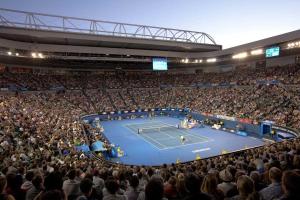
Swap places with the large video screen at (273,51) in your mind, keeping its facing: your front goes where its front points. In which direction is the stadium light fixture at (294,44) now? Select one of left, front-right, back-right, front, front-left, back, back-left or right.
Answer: left

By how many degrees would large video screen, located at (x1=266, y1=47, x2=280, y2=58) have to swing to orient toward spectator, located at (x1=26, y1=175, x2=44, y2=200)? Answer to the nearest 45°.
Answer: approximately 45° to its left

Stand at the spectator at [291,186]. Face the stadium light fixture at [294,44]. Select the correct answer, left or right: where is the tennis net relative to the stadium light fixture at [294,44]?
left

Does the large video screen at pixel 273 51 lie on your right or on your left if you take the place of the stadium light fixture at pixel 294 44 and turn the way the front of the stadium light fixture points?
on your right

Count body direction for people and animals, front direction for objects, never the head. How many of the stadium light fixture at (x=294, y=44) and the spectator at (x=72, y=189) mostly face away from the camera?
1

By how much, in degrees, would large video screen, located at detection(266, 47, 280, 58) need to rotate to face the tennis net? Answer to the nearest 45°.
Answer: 0° — it already faces it

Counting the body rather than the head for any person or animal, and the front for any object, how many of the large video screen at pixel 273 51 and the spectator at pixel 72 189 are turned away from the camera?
1

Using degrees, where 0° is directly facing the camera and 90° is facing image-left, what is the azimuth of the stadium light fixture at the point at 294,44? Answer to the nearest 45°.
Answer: approximately 45°

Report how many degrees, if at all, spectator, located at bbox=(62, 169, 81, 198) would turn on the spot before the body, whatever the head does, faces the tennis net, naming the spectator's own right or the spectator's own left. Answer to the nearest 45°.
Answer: approximately 45° to the spectator's own right

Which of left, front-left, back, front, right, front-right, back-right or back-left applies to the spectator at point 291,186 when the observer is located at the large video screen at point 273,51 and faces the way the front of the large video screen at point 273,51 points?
front-left

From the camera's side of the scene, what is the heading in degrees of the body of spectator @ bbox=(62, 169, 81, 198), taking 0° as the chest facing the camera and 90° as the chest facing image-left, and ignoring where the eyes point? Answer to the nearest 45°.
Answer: approximately 180°

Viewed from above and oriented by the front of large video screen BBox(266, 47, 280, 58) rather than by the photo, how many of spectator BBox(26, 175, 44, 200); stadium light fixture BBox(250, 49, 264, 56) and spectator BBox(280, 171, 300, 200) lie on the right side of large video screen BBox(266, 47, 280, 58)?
1

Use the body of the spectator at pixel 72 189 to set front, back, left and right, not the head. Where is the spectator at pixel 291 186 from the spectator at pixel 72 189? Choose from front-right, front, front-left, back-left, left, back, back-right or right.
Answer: back-right

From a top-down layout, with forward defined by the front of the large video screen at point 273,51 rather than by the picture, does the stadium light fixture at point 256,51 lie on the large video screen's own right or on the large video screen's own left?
on the large video screen's own right
